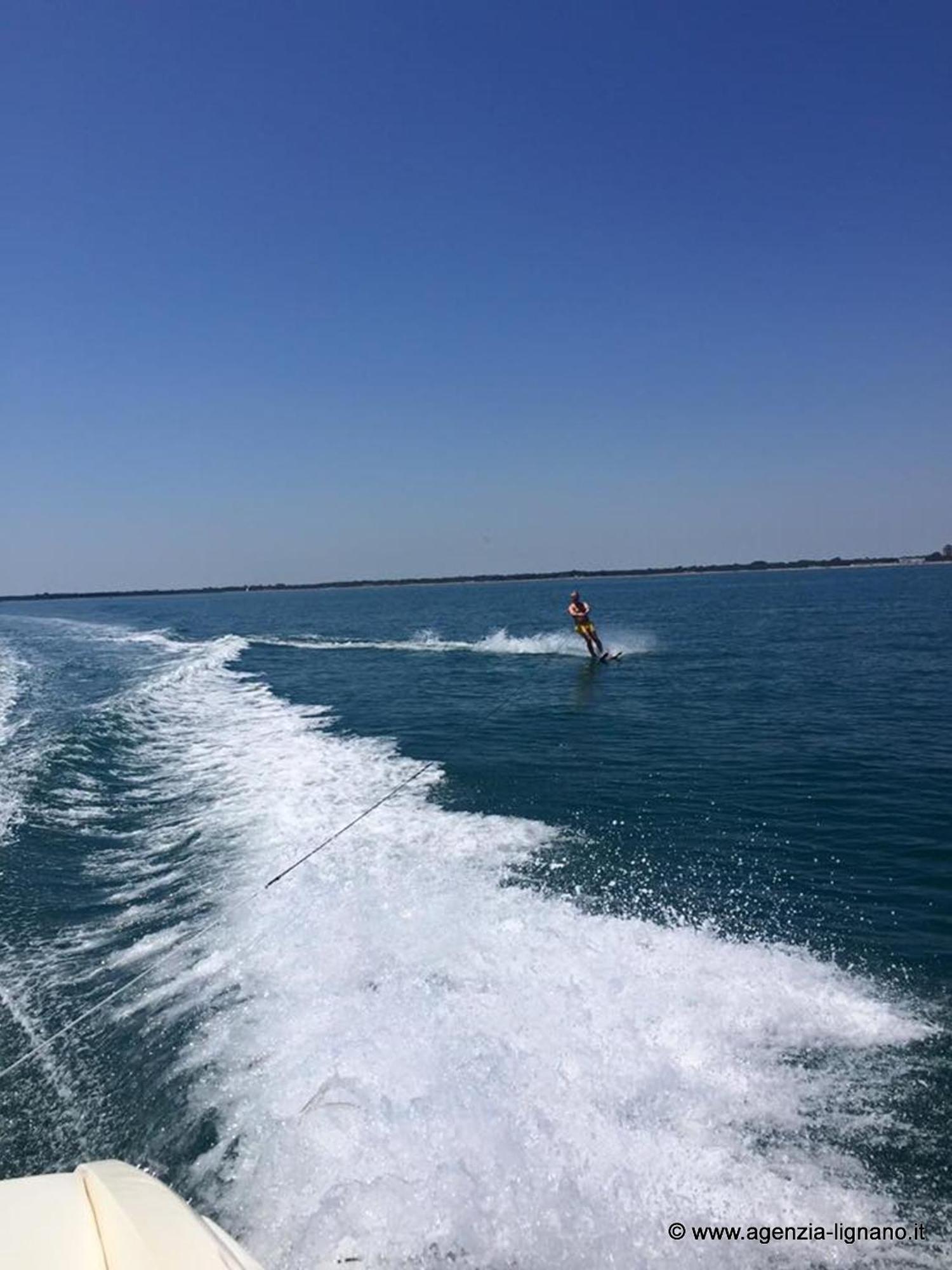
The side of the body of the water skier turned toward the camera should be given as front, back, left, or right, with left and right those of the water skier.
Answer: front
